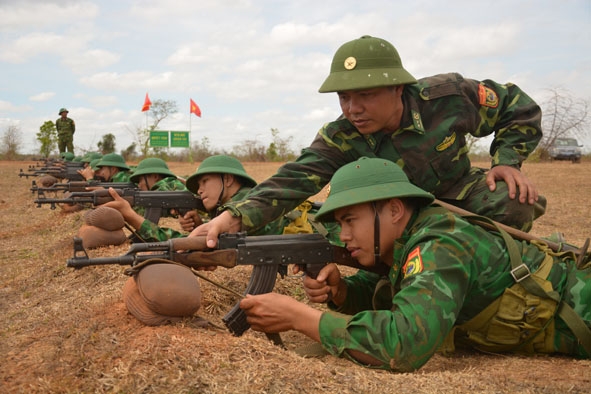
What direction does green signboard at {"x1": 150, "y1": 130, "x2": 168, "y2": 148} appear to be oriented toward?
toward the camera

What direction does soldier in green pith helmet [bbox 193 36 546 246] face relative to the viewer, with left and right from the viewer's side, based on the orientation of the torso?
facing the viewer and to the left of the viewer

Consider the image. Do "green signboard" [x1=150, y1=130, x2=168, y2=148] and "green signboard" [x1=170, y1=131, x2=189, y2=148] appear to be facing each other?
no

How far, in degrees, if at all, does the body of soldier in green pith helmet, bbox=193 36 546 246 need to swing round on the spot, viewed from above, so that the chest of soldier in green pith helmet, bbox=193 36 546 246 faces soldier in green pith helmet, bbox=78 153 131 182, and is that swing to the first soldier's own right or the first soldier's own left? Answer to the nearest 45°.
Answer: approximately 90° to the first soldier's own right

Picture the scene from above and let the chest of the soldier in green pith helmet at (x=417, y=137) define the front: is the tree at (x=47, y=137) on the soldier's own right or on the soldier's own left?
on the soldier's own right

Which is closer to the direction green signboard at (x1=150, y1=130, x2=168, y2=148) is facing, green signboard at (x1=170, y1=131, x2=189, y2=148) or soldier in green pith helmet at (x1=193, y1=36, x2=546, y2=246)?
the soldier in green pith helmet

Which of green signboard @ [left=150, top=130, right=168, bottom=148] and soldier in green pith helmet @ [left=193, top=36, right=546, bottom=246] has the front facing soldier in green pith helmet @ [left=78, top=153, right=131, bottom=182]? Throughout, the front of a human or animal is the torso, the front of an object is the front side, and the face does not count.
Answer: the green signboard

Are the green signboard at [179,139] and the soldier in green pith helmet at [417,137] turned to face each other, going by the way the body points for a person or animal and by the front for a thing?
no

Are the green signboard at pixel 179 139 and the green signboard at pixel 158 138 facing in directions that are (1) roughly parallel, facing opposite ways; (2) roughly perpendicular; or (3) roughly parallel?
roughly parallel

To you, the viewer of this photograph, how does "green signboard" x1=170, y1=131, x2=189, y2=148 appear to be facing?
facing the viewer

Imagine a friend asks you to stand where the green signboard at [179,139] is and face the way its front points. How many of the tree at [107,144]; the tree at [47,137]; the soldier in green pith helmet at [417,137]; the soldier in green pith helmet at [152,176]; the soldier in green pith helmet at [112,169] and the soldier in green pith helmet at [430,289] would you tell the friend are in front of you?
4

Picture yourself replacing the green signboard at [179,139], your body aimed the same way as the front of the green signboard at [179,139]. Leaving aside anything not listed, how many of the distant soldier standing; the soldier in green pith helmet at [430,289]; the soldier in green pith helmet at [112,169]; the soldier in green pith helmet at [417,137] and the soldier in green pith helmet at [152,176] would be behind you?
0

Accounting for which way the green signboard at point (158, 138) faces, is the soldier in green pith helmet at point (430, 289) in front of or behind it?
in front

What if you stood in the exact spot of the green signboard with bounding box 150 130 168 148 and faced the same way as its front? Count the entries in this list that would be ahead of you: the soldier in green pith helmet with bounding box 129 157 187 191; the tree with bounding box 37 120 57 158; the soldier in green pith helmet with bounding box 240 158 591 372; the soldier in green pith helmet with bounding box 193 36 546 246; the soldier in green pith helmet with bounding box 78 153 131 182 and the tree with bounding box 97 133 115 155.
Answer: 4

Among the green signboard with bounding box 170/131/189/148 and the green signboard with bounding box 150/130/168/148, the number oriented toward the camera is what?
2

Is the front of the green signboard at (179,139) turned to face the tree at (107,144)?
no

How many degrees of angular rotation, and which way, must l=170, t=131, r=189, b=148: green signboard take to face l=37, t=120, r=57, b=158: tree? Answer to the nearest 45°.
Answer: approximately 135° to its right

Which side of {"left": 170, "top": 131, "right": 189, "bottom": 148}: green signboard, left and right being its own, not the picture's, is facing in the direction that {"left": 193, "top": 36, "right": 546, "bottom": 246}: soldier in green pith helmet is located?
front
